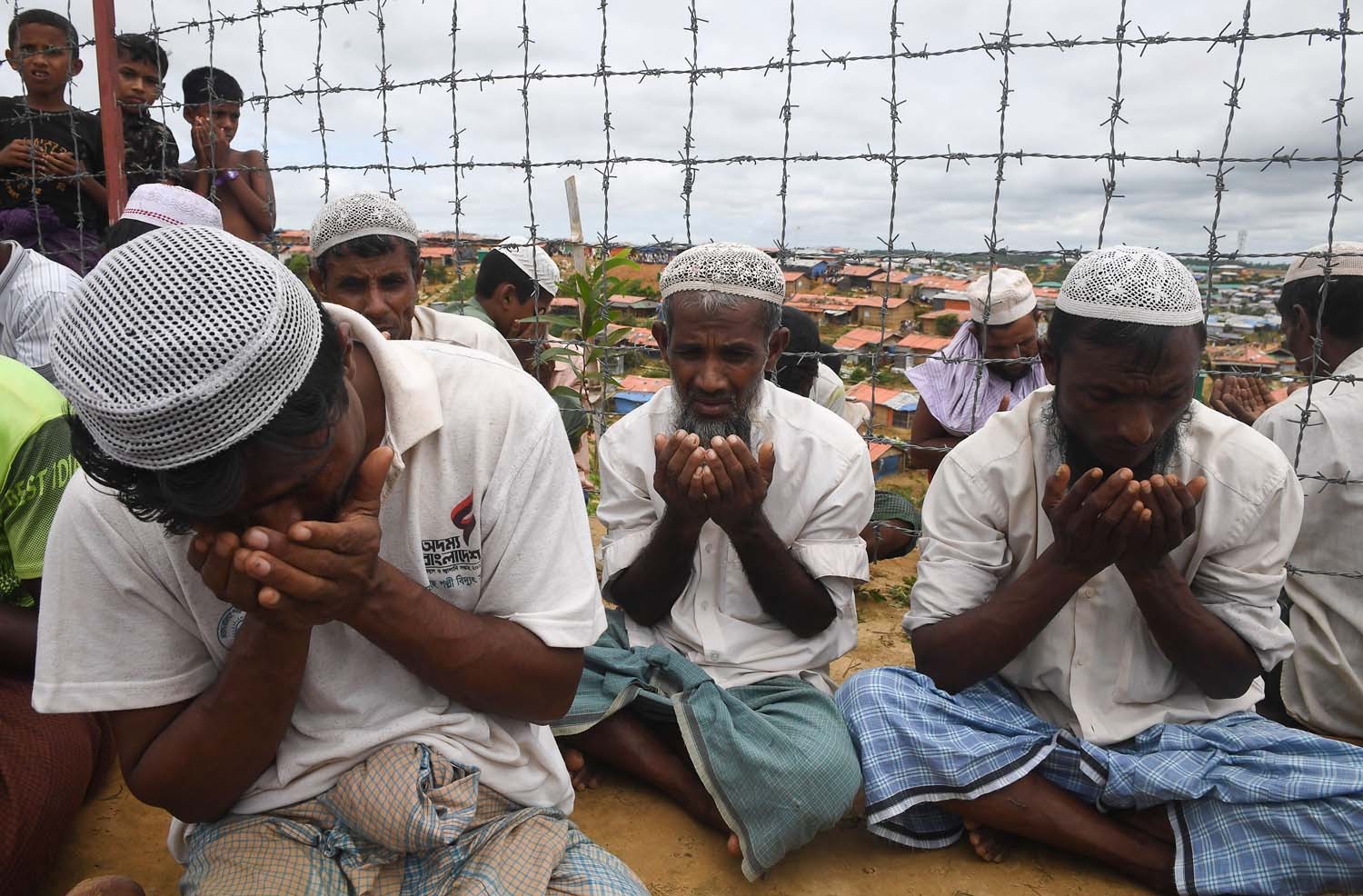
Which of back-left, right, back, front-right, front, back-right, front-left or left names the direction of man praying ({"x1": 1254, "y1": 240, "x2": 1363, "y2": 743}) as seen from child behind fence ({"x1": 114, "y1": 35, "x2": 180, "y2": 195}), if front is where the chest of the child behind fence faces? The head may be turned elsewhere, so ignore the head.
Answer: front-left

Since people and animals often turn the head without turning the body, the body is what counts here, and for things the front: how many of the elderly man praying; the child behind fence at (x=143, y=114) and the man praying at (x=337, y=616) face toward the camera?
3

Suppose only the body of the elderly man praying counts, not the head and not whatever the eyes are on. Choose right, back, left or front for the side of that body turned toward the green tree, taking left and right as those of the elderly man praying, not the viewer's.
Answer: back

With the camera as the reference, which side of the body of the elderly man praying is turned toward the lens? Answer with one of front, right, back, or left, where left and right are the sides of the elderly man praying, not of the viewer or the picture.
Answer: front

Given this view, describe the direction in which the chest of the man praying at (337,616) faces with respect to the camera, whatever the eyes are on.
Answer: toward the camera

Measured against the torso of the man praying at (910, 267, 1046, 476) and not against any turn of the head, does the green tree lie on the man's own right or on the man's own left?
on the man's own right

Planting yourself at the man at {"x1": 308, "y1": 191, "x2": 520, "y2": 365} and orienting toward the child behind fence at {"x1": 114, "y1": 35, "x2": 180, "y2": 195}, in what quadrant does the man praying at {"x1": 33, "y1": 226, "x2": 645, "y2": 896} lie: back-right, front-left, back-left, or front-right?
back-left

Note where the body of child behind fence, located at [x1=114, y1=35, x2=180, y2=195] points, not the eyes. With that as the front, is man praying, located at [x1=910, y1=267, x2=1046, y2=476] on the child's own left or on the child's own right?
on the child's own left

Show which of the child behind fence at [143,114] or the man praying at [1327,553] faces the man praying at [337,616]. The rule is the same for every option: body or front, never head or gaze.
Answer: the child behind fence

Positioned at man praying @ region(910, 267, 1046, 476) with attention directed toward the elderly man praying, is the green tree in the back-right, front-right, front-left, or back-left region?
front-right

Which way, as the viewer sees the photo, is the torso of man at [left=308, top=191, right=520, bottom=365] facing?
toward the camera
